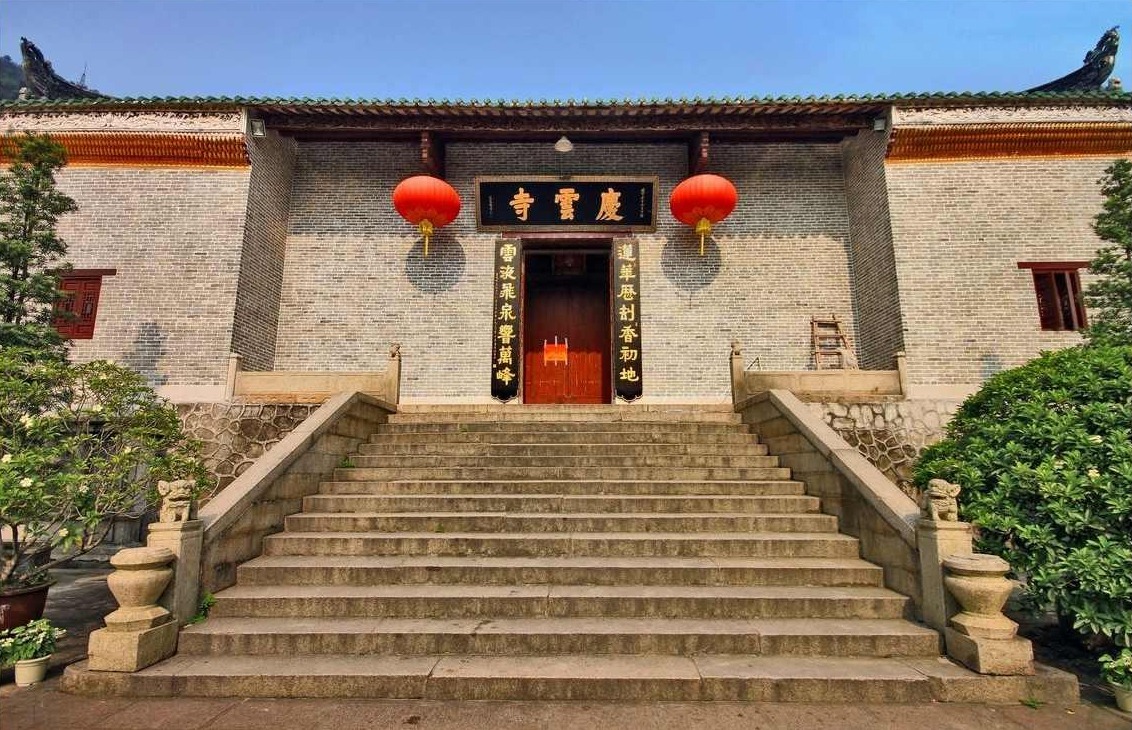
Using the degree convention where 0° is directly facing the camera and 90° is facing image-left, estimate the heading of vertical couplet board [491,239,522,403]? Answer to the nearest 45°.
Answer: approximately 0°

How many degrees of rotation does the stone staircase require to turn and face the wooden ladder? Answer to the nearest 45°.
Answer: approximately 135° to its left

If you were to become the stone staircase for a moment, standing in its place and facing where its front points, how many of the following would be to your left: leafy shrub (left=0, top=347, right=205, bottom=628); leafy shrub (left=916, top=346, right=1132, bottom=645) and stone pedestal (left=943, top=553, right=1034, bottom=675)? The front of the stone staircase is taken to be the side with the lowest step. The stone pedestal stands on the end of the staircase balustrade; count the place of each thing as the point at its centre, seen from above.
2

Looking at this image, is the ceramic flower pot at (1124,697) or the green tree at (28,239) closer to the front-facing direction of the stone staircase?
the ceramic flower pot

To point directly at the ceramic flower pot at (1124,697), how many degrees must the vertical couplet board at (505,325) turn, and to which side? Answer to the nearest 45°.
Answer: approximately 45° to its left

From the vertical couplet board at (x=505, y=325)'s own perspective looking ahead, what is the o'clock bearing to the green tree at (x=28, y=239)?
The green tree is roughly at 2 o'clock from the vertical couplet board.

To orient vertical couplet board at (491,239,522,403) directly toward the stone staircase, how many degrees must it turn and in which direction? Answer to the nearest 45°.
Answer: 0° — it already faces it

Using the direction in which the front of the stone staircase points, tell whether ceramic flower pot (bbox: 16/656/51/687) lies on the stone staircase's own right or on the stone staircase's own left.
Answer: on the stone staircase's own right

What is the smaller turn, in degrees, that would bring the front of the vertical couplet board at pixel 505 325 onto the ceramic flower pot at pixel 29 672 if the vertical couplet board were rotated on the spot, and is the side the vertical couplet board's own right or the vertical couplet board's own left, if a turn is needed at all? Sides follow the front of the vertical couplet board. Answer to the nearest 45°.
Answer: approximately 45° to the vertical couplet board's own right

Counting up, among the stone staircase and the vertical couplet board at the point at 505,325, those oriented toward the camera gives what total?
2
